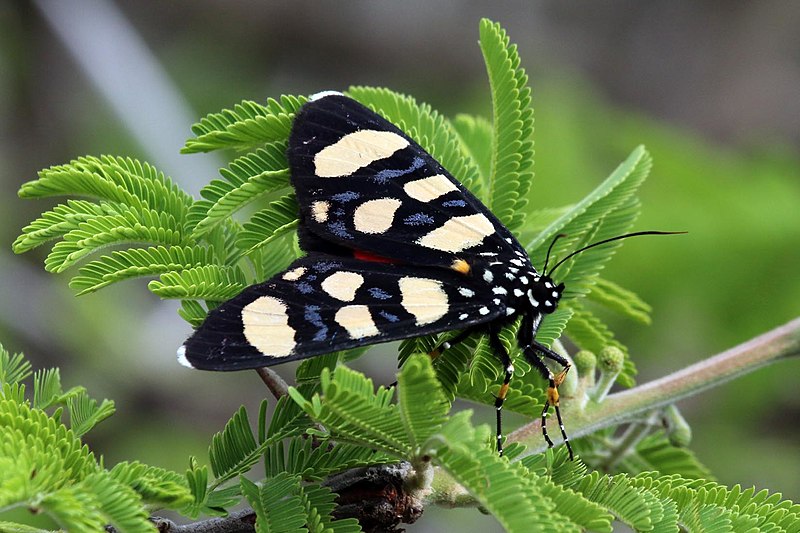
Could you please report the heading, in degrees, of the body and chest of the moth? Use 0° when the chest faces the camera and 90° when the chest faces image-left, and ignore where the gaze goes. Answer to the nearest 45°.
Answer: approximately 270°
